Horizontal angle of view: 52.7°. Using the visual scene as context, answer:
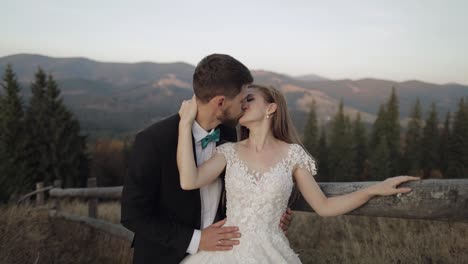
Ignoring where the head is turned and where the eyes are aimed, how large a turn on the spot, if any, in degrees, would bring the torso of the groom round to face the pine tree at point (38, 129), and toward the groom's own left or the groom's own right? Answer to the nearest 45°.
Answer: approximately 135° to the groom's own left

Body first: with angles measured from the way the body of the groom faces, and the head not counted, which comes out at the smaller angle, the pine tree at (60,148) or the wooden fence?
the wooden fence

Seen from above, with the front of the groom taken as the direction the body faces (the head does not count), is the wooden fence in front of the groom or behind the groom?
behind

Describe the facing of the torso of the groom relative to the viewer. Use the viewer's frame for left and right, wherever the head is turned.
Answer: facing the viewer and to the right of the viewer

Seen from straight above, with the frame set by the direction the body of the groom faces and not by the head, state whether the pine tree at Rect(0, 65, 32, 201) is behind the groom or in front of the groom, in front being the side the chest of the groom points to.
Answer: behind

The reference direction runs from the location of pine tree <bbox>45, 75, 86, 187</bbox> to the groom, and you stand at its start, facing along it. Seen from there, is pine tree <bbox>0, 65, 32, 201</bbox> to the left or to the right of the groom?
right

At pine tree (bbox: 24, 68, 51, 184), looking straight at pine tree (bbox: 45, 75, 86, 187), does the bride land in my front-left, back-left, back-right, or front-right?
front-right

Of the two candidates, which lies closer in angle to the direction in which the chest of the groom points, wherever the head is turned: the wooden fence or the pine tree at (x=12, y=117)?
the wooden fence

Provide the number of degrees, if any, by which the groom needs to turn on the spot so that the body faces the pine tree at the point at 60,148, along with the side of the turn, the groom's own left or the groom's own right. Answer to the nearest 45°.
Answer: approximately 135° to the groom's own left

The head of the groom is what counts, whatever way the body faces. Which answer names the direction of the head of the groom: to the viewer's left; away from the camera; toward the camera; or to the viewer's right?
to the viewer's right
